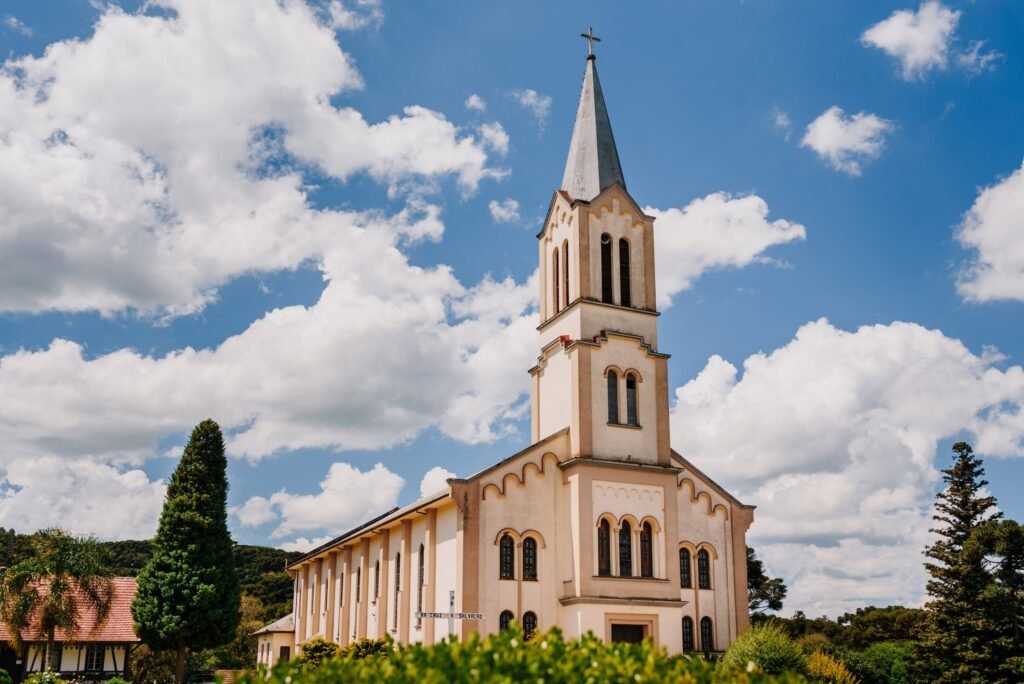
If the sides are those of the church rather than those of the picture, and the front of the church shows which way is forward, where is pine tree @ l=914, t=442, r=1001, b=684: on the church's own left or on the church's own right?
on the church's own left

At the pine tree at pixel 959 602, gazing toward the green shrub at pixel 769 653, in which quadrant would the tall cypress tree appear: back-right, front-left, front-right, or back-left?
front-right

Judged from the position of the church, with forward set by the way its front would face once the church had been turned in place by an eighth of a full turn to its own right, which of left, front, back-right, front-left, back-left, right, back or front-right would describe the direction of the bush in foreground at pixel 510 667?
front

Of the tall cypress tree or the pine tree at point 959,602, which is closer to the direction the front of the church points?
the pine tree

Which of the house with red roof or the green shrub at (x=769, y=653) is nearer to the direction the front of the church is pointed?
the green shrub
